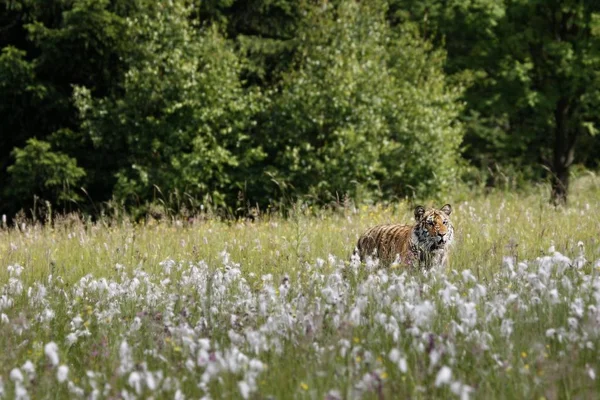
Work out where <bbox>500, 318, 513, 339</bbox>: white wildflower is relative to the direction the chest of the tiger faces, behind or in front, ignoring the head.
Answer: in front

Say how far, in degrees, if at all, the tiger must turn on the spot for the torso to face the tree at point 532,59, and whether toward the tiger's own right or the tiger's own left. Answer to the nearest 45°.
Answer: approximately 135° to the tiger's own left

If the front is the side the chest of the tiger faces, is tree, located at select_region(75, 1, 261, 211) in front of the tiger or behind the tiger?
behind

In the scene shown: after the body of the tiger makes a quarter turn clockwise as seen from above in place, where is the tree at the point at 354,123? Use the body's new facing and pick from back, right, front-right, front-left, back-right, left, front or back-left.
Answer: back-right

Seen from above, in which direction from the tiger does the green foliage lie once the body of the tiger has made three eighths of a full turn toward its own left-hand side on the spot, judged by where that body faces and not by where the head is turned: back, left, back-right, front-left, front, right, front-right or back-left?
front-left

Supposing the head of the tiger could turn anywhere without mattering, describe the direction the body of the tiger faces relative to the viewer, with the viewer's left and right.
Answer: facing the viewer and to the right of the viewer

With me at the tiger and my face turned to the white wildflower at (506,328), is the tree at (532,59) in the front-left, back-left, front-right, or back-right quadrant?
back-left
